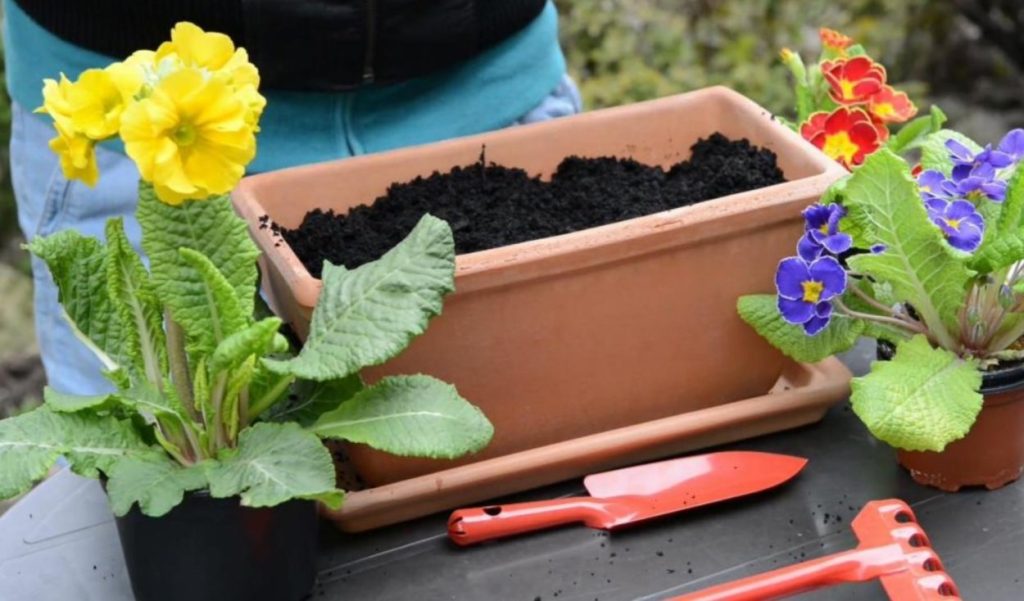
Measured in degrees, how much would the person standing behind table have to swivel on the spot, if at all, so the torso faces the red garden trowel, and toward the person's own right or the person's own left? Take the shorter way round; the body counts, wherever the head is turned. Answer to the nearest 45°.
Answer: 0° — they already face it

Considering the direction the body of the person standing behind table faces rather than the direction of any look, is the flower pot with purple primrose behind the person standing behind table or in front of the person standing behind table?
in front

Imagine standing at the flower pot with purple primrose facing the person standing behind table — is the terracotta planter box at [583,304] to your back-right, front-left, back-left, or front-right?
front-left

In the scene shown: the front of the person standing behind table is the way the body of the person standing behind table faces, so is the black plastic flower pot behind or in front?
in front

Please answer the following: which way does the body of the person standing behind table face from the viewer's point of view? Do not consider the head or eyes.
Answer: toward the camera

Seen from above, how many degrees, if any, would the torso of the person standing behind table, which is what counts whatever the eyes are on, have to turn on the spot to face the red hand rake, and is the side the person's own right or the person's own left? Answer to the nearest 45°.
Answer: approximately 45° to the person's own left
